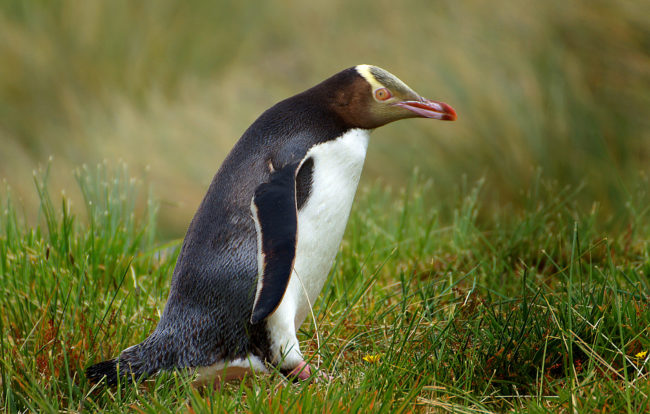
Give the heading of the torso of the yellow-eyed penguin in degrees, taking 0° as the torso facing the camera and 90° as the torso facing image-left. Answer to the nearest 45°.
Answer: approximately 270°
